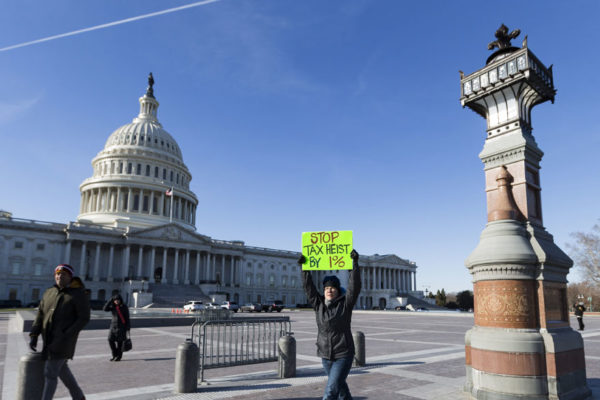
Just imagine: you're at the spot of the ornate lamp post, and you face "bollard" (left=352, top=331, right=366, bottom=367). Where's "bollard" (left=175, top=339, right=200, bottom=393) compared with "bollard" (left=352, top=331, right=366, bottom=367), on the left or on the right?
left

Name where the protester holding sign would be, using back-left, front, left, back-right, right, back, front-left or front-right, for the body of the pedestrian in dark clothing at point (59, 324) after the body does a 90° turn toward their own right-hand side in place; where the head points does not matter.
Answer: back

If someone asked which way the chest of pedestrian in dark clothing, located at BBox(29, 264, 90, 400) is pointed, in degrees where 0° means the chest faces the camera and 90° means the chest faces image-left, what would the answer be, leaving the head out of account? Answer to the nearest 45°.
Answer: approximately 45°

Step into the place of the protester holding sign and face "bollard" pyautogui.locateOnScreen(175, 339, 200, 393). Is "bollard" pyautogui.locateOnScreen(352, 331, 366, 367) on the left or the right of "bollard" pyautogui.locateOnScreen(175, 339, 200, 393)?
right

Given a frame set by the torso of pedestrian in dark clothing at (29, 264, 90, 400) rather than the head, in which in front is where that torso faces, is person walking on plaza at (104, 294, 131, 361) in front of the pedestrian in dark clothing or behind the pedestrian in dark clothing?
behind
